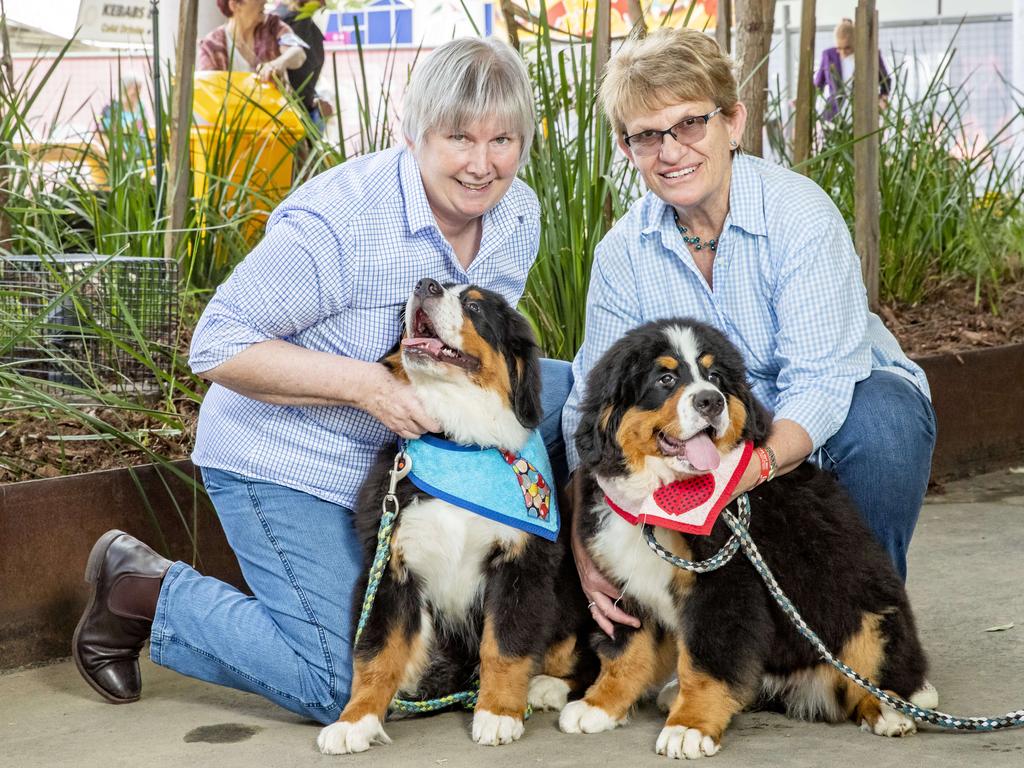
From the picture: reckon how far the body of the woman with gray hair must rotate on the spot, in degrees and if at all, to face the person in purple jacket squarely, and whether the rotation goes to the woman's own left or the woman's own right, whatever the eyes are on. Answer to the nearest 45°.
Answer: approximately 90° to the woman's own left

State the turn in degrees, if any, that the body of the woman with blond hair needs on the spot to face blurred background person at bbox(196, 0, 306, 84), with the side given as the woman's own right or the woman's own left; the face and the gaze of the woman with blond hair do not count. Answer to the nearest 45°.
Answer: approximately 90° to the woman's own right

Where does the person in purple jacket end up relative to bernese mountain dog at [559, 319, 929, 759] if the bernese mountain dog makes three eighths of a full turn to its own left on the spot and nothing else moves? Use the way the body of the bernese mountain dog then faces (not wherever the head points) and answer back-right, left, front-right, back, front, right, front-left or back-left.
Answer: left
